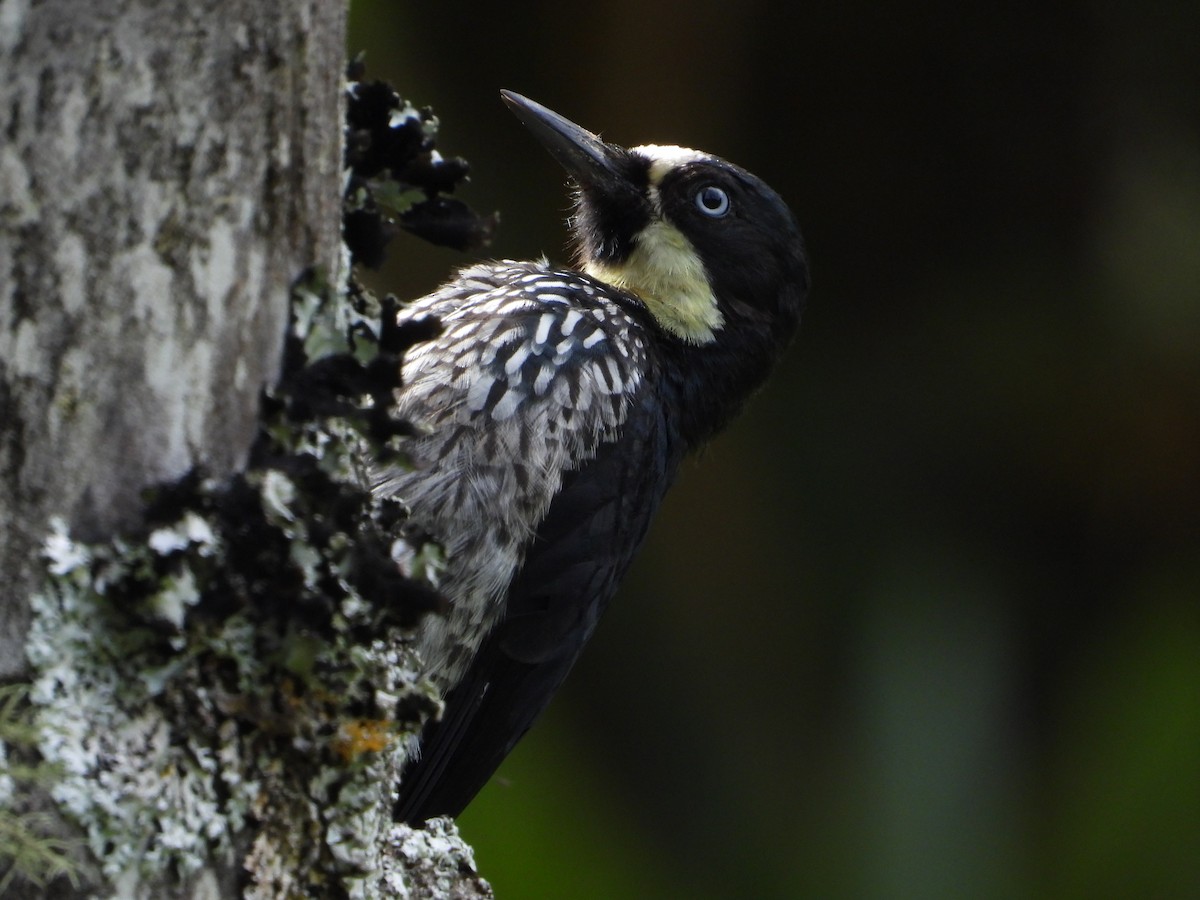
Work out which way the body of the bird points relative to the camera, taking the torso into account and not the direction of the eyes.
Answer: to the viewer's left
